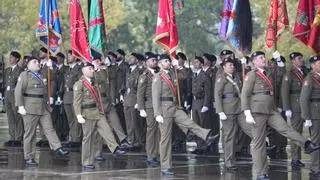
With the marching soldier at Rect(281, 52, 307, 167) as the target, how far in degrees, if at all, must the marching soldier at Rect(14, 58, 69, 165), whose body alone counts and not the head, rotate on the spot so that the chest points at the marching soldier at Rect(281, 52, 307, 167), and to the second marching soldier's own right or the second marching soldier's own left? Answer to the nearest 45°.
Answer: approximately 45° to the second marching soldier's own left

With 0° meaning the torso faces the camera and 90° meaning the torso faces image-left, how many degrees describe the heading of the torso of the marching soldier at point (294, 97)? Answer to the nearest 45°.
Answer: approximately 315°

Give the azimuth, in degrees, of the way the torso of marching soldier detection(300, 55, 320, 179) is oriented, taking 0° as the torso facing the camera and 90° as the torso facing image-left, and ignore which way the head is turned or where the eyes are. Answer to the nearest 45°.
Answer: approximately 315°
